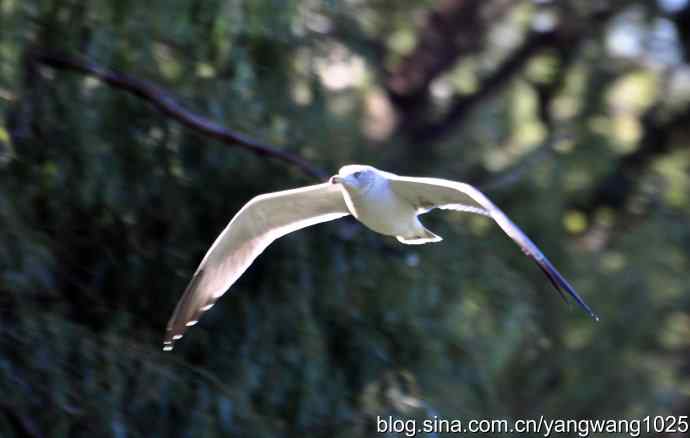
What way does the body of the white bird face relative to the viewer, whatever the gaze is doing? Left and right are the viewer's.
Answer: facing the viewer and to the left of the viewer

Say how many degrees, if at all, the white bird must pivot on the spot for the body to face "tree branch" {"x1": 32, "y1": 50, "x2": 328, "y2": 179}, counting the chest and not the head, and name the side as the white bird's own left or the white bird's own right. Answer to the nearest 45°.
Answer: approximately 45° to the white bird's own right
